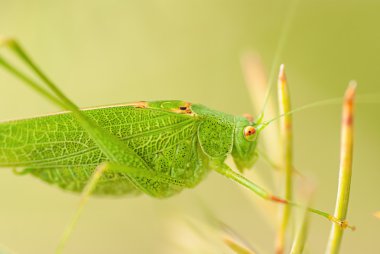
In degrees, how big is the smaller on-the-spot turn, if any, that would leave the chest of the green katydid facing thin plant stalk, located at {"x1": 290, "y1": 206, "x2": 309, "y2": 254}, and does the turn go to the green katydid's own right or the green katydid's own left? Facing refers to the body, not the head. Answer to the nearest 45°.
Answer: approximately 45° to the green katydid's own right

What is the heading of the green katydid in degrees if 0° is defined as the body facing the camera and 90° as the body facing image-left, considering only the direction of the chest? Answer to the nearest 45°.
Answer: approximately 270°
